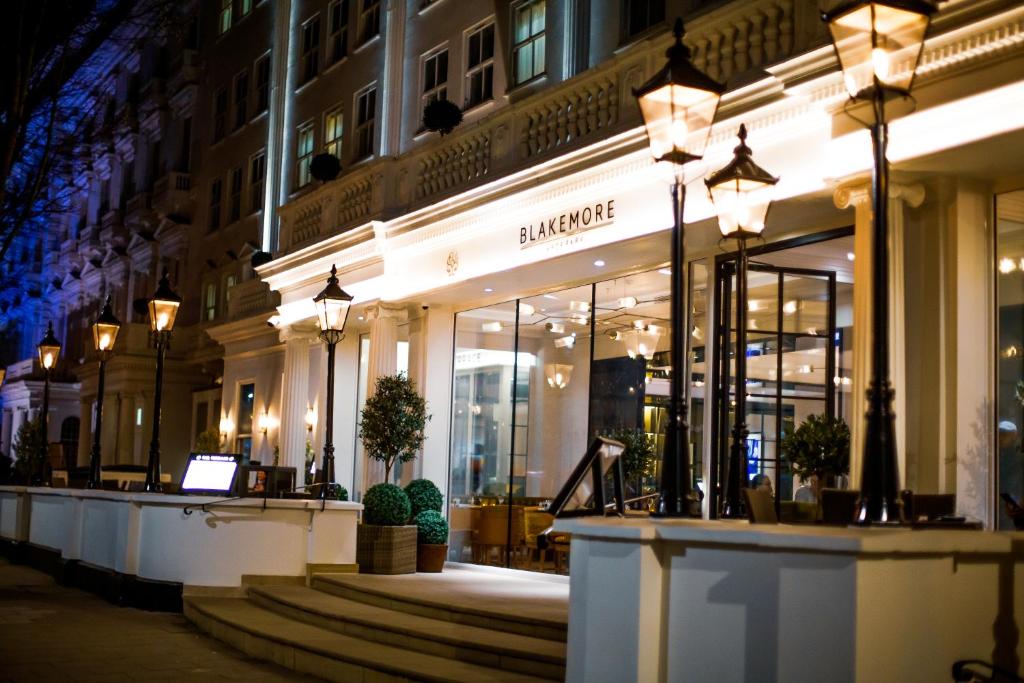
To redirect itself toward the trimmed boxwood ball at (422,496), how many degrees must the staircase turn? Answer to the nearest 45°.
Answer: approximately 135° to its right

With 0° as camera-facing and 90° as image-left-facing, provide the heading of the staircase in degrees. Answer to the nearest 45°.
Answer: approximately 45°

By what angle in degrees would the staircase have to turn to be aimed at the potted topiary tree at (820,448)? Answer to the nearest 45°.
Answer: approximately 135° to its left

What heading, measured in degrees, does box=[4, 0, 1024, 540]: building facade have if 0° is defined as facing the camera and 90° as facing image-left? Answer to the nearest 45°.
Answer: approximately 45°

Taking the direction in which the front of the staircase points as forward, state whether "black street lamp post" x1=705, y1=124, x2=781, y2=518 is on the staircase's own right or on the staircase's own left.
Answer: on the staircase's own left

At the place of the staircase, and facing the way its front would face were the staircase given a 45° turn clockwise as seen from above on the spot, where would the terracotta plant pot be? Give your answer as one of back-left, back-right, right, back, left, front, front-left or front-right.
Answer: right
